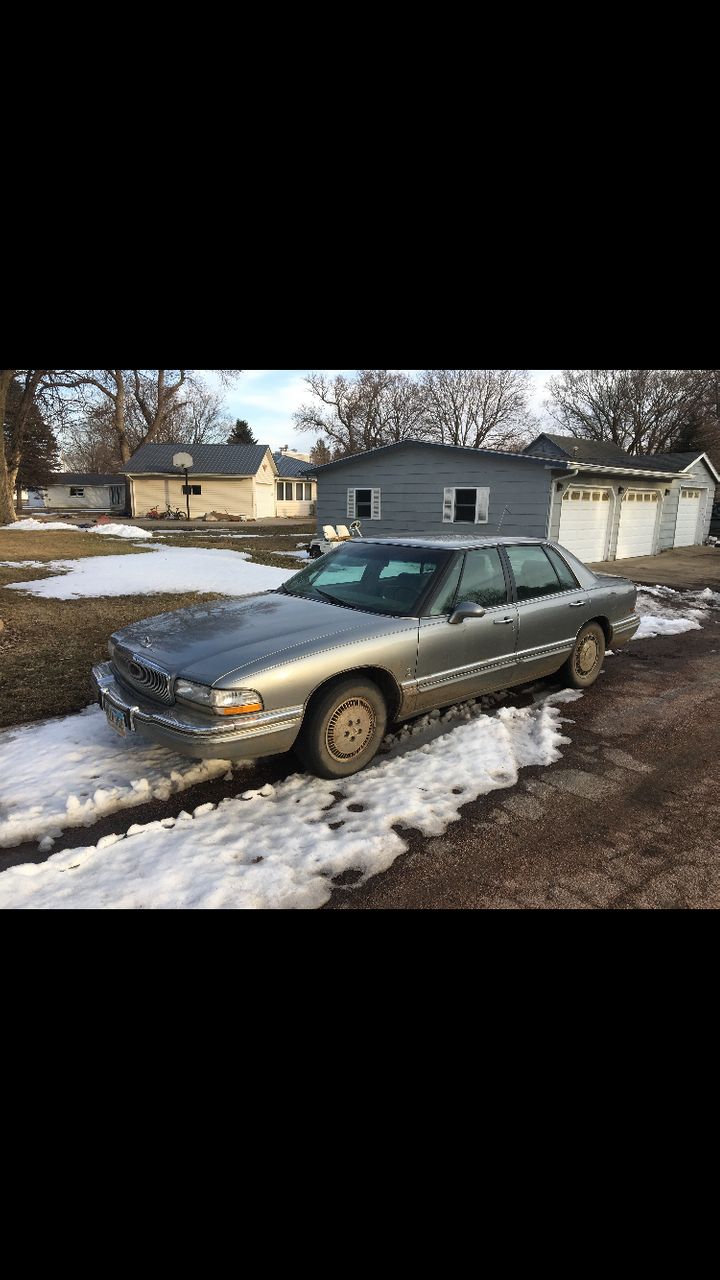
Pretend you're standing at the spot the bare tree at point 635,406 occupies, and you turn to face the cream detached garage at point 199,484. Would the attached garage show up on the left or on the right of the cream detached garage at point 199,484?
left

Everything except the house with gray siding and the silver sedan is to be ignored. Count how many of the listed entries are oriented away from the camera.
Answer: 0

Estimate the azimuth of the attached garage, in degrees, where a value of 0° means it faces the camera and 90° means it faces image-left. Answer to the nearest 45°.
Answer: approximately 315°

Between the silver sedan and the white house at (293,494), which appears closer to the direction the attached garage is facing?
the silver sedan

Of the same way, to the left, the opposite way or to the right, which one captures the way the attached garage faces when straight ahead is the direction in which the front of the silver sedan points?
to the left

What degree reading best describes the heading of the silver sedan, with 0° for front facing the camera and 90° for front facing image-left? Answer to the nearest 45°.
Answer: approximately 45°

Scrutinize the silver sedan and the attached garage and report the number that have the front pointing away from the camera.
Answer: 0

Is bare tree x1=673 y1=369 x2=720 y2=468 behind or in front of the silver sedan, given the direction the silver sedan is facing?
behind

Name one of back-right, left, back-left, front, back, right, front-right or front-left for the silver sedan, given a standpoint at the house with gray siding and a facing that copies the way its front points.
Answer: front-right

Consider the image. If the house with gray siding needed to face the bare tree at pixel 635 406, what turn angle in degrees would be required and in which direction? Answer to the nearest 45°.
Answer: approximately 135° to its left

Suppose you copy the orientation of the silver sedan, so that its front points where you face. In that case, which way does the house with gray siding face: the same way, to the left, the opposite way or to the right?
to the left
